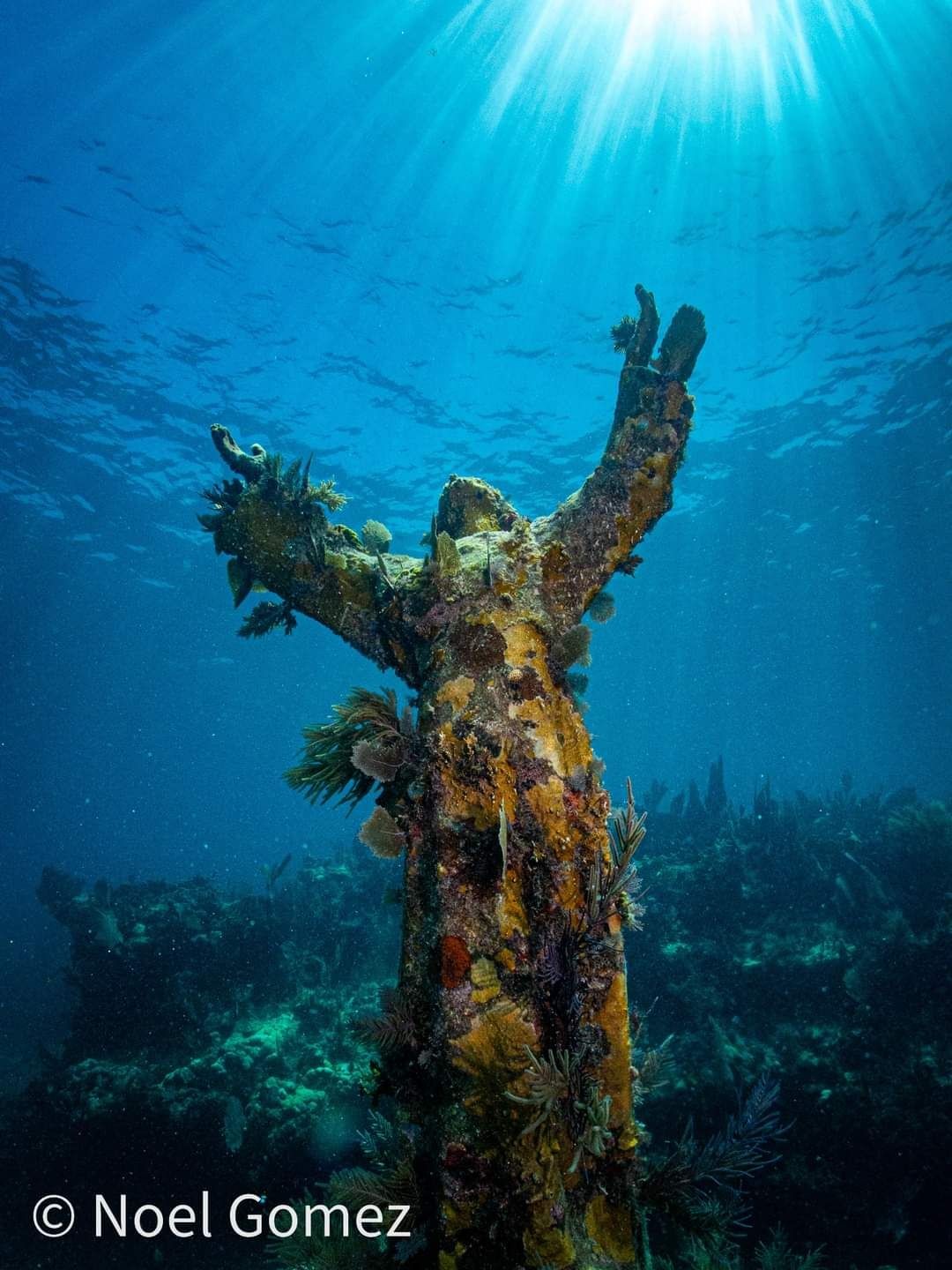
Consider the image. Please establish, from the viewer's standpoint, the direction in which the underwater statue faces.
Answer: facing the viewer
